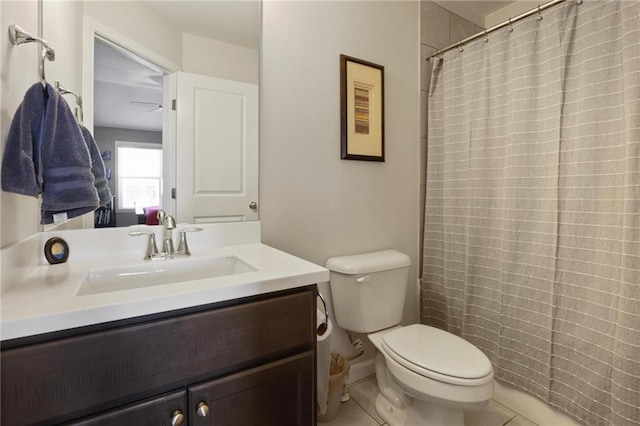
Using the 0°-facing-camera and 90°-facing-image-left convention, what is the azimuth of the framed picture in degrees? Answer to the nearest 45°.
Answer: approximately 315°

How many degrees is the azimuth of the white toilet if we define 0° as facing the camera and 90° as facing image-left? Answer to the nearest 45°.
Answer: approximately 315°

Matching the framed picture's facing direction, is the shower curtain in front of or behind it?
in front

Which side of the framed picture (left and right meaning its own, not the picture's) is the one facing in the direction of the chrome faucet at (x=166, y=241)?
right

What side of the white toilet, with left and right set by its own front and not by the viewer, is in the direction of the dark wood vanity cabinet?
right
